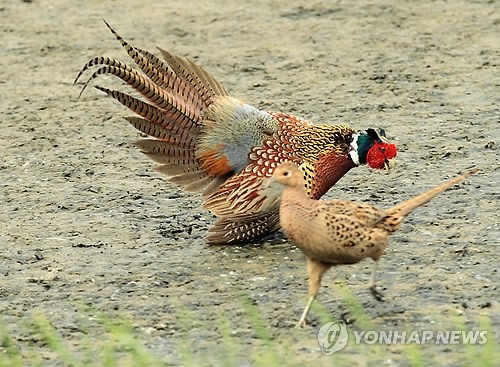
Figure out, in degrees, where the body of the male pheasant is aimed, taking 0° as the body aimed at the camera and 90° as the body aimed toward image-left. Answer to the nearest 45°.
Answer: approximately 270°

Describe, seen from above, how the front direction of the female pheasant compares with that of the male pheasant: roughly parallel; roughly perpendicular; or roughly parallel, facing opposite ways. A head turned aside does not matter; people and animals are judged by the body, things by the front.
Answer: roughly parallel, facing opposite ways

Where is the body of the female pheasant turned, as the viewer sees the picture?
to the viewer's left

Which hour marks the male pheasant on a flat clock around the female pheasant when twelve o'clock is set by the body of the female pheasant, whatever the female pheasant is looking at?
The male pheasant is roughly at 2 o'clock from the female pheasant.

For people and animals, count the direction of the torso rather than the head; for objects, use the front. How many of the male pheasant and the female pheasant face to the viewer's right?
1
